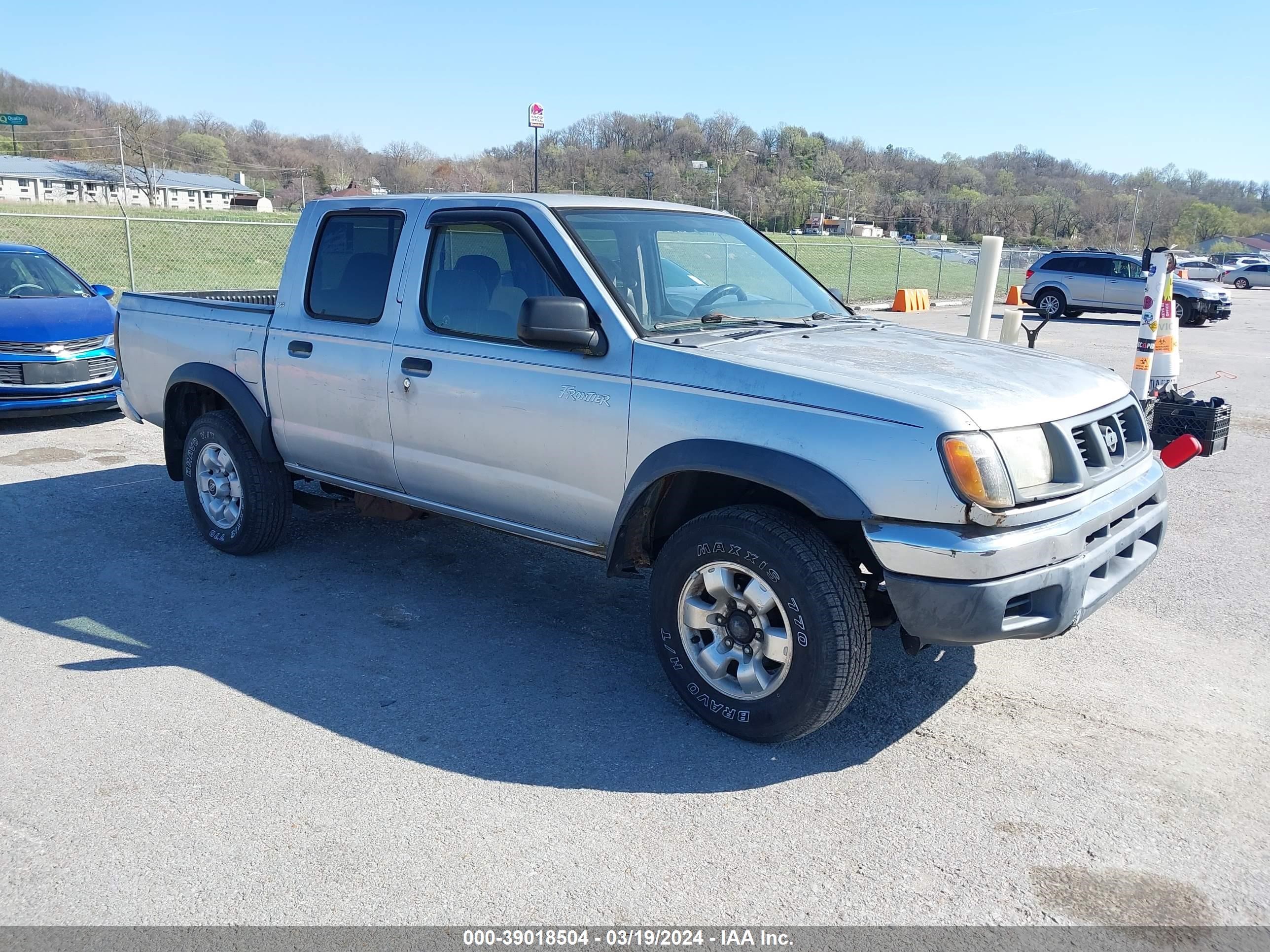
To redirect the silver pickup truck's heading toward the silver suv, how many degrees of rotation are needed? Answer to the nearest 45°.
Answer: approximately 90° to its left

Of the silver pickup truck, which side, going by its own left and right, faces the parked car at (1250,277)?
left

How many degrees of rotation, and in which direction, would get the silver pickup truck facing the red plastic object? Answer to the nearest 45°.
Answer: approximately 45° to its left

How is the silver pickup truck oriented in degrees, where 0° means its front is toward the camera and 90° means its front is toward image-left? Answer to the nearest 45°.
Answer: approximately 315°

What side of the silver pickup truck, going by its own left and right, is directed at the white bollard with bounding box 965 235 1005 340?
left

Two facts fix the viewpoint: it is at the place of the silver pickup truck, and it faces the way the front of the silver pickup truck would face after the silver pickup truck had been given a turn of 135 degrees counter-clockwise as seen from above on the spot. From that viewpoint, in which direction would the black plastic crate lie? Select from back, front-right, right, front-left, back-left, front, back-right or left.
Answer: front-right

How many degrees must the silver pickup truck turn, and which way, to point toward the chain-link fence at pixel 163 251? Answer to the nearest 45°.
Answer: approximately 180°

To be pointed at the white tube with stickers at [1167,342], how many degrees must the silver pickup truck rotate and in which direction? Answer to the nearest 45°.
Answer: approximately 90° to its left

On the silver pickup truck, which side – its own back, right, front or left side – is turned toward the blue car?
back

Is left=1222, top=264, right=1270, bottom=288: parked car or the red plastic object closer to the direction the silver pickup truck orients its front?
the red plastic object

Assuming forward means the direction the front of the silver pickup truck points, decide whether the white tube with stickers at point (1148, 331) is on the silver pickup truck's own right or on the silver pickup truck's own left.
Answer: on the silver pickup truck's own left
